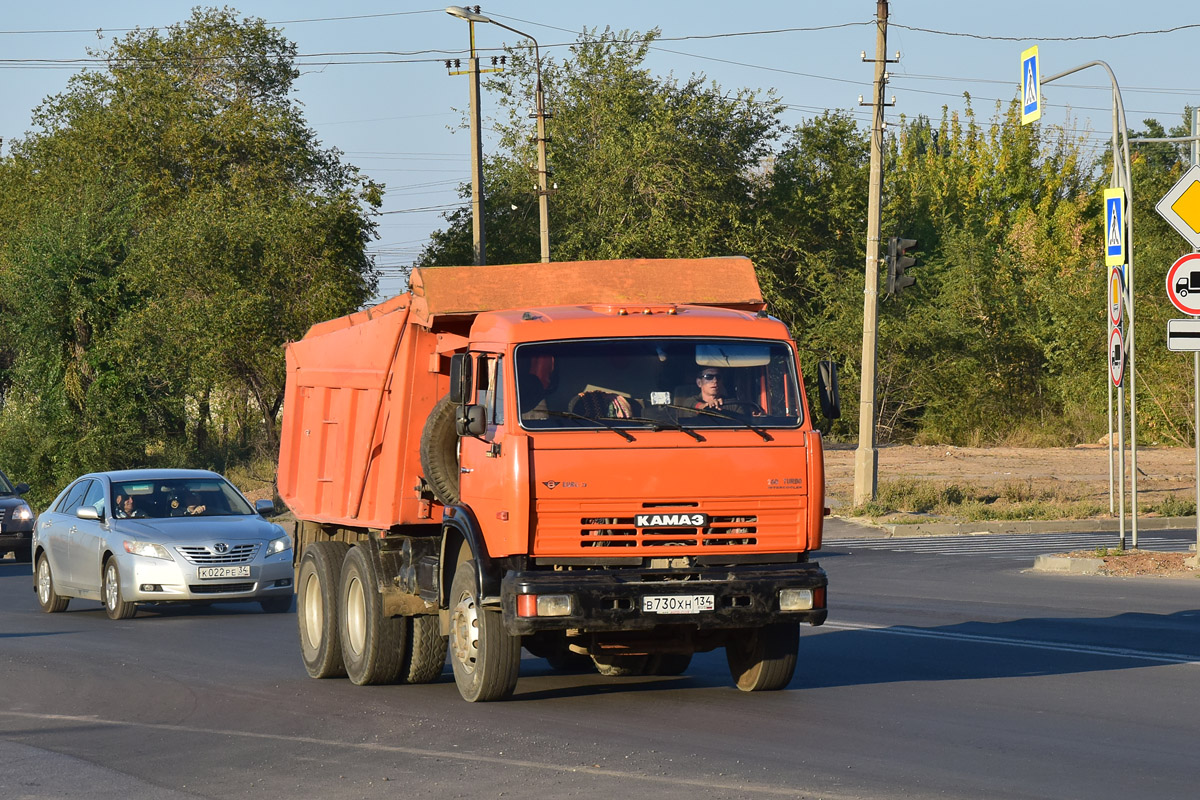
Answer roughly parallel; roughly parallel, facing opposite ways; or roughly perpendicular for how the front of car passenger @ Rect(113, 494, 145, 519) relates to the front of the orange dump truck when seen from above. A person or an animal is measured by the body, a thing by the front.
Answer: roughly parallel

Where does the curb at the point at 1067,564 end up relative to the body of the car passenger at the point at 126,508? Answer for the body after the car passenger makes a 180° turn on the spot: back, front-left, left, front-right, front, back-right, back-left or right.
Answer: back-right

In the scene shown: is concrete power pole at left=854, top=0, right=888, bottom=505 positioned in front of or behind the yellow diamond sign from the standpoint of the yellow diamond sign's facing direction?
behind

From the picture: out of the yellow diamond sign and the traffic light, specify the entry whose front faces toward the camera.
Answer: the yellow diamond sign

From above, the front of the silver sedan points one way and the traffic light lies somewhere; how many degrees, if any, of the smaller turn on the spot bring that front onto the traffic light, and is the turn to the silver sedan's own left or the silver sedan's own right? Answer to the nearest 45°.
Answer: approximately 90° to the silver sedan's own left

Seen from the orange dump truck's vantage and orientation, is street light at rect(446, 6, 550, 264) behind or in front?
behind

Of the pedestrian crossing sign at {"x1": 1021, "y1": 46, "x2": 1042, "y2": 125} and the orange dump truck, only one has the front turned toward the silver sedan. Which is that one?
the pedestrian crossing sign

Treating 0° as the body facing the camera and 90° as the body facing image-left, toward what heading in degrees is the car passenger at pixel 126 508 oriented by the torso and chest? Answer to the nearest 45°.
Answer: approximately 315°

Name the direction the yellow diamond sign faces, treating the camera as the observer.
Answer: facing the viewer
